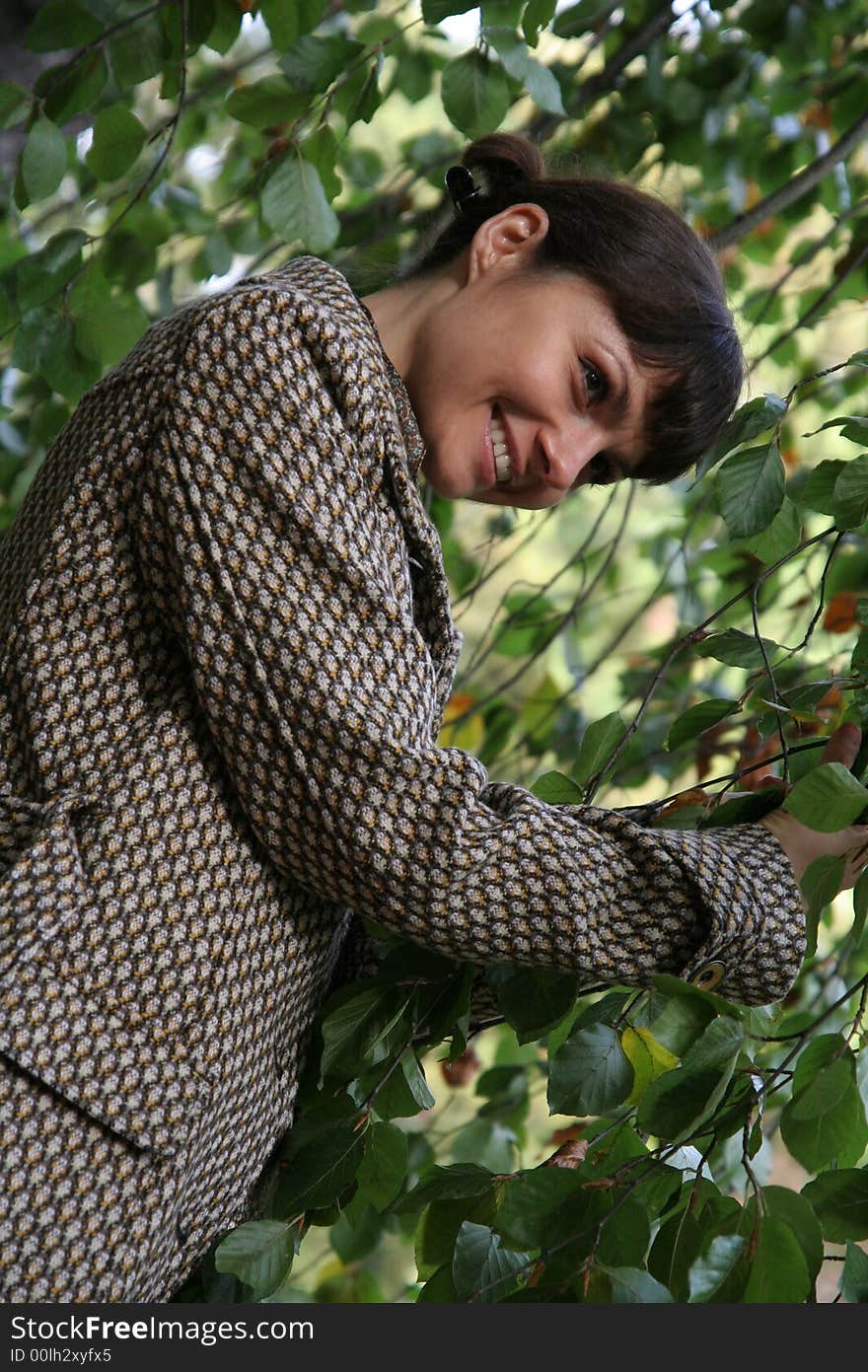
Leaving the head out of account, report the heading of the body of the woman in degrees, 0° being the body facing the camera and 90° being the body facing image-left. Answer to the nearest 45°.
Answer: approximately 270°
